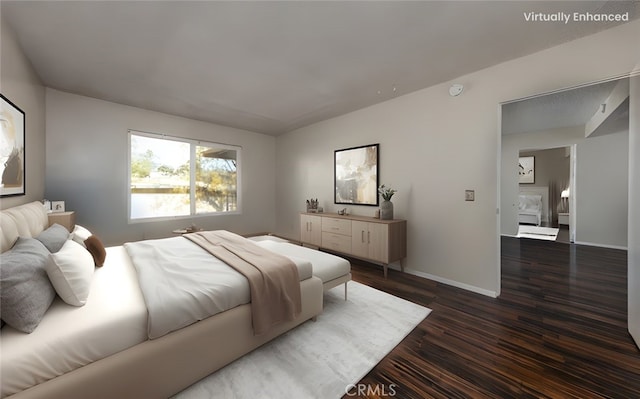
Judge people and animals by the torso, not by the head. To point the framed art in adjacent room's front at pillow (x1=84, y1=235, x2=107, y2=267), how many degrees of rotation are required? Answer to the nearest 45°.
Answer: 0° — it already faces it

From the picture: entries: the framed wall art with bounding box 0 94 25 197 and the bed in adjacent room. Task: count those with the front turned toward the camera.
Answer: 1

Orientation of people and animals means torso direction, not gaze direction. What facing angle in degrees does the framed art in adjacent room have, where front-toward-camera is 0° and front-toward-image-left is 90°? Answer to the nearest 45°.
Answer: approximately 0°

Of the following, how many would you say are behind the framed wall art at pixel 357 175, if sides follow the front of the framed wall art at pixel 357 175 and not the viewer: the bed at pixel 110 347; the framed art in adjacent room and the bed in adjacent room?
2

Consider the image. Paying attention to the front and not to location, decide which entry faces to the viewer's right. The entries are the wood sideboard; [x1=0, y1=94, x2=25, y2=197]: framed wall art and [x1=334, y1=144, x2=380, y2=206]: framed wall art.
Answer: [x1=0, y1=94, x2=25, y2=197]: framed wall art

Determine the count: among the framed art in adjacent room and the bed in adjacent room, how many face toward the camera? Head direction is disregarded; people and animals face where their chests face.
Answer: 2

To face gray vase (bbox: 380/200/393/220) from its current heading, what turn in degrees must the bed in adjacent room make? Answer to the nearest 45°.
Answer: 0° — it already faces it

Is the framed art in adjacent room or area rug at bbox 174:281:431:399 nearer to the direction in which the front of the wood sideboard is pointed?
the area rug

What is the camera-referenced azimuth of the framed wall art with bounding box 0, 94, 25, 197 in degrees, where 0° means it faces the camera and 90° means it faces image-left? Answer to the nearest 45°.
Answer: approximately 270°

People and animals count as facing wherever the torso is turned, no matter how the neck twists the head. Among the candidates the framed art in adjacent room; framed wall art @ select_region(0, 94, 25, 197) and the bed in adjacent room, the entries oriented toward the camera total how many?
2

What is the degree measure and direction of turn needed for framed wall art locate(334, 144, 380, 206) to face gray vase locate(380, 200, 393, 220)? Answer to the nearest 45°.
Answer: approximately 90° to its left

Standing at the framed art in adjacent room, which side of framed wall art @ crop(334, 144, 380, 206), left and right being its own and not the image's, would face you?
back
